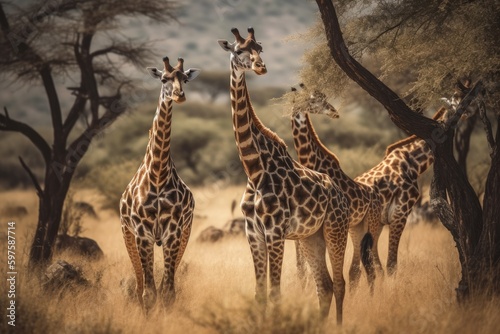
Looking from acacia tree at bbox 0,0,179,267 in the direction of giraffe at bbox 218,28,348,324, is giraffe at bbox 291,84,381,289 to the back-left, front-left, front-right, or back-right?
front-left

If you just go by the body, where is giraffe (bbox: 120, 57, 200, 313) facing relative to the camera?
toward the camera

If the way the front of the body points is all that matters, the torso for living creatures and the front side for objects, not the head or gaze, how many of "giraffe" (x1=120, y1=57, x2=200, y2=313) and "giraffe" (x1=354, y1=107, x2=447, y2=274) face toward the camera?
1

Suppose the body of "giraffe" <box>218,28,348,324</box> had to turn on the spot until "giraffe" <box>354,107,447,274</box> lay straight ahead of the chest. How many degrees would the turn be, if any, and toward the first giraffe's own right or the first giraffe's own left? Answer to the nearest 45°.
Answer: approximately 180°

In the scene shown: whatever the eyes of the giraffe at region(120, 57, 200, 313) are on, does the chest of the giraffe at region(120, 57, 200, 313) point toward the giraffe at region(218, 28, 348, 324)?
no

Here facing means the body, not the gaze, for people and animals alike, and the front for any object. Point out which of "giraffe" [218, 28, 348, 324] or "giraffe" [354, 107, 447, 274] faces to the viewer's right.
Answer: "giraffe" [354, 107, 447, 274]

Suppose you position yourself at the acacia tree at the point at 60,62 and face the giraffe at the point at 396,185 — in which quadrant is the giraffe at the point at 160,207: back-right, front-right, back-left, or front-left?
front-right

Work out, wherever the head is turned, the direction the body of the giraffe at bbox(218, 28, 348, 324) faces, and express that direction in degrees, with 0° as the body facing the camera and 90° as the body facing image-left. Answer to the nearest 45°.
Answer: approximately 45°

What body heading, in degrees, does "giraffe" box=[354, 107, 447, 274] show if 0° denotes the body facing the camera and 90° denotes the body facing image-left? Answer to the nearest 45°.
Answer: approximately 270°

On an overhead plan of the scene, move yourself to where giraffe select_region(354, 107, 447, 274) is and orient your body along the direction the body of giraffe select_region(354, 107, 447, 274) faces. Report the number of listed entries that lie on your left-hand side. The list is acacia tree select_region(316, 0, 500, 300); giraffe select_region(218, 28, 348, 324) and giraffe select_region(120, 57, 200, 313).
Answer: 0

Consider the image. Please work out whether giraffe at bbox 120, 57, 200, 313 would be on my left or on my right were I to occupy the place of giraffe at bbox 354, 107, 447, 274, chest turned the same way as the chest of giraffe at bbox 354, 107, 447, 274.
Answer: on my right
